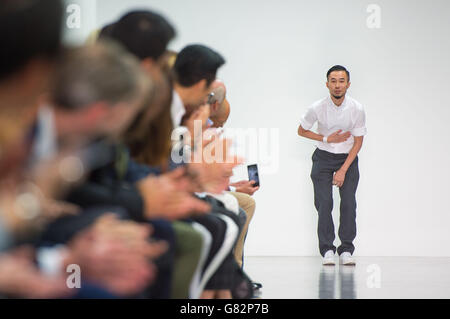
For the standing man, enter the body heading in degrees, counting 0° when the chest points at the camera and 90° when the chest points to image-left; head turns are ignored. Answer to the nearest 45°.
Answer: approximately 0°
